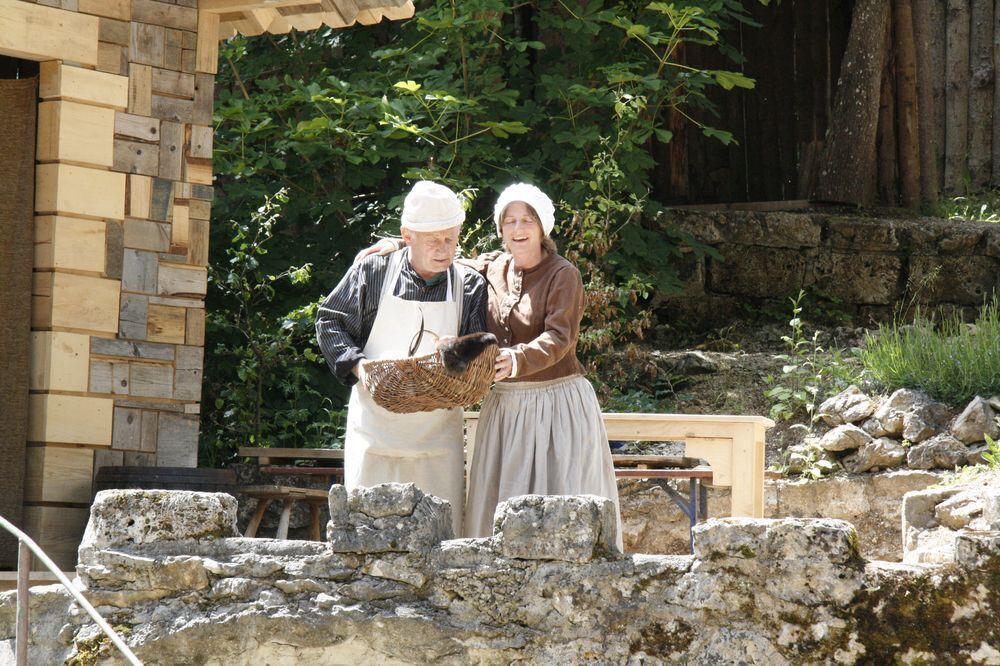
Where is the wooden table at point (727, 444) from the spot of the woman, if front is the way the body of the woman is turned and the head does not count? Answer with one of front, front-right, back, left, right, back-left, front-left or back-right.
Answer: back

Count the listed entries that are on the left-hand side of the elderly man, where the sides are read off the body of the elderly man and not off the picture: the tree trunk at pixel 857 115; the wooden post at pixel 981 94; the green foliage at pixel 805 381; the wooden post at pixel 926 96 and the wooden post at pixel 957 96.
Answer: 5

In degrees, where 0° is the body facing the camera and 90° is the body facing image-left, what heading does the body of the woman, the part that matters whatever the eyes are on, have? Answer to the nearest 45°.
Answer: approximately 45°

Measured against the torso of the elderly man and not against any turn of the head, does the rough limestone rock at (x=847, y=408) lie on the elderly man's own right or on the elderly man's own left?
on the elderly man's own left

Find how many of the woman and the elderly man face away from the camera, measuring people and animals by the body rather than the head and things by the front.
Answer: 0

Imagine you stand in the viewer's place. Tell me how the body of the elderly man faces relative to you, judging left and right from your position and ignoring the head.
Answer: facing the viewer and to the right of the viewer

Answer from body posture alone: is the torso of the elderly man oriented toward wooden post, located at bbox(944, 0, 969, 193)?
no

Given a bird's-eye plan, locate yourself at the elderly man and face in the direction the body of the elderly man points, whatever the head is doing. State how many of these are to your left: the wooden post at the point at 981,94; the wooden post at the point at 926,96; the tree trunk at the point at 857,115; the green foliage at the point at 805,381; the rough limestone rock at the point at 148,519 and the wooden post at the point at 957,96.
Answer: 5

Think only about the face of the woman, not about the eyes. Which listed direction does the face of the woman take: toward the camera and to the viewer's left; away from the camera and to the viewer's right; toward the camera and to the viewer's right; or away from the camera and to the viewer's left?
toward the camera and to the viewer's left

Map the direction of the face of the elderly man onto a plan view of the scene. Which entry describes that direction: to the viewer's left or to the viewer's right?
to the viewer's right

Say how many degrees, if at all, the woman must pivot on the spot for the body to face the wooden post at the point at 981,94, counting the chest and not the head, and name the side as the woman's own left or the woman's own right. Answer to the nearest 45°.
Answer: approximately 180°

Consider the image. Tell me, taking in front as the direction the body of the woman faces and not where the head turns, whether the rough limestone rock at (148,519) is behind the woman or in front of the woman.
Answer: in front

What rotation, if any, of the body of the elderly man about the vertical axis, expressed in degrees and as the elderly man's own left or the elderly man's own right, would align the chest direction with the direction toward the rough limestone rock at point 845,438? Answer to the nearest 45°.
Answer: approximately 90° to the elderly man's own left

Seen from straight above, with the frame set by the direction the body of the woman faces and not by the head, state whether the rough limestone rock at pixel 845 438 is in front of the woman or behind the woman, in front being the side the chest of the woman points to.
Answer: behind

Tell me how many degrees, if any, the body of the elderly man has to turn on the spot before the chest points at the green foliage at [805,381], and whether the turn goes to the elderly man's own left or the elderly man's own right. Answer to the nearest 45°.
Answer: approximately 90° to the elderly man's own left

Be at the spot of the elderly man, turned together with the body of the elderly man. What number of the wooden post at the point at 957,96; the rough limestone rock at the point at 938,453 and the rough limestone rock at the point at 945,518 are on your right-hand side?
0
